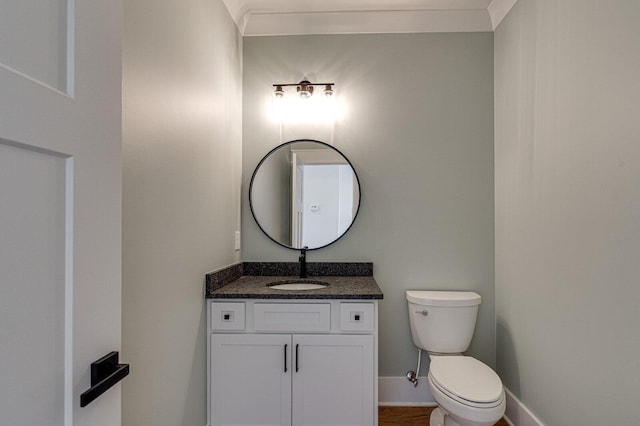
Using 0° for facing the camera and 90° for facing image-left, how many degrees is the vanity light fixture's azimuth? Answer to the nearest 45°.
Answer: approximately 0°

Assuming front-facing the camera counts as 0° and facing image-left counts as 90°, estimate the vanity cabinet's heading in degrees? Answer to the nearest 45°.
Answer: approximately 0°

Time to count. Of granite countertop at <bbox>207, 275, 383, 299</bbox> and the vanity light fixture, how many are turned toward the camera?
2

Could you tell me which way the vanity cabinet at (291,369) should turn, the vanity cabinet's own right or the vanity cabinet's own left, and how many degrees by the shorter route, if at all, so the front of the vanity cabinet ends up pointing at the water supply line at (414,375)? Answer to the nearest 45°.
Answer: approximately 135° to the vanity cabinet's own left

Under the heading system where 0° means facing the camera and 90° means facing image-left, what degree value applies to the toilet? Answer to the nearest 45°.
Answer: approximately 315°
